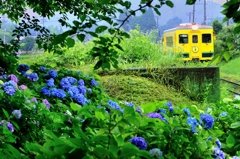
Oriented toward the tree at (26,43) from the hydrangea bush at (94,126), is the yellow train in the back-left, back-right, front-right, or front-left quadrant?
front-right

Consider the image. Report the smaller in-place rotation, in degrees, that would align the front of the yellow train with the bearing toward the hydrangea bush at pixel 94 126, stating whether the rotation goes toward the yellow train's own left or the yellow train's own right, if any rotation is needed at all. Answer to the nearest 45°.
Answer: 0° — it already faces it

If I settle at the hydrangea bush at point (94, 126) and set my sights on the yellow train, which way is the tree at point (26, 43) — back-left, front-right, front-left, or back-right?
front-left

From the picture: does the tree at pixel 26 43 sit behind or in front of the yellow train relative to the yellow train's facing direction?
in front

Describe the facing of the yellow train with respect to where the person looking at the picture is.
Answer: facing the viewer
